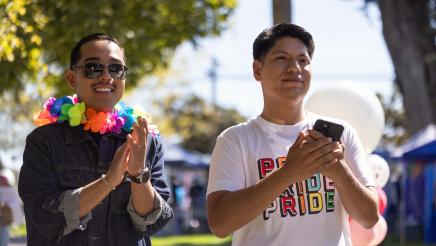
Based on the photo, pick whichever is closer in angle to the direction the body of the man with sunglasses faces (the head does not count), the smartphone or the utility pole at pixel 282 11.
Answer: the smartphone

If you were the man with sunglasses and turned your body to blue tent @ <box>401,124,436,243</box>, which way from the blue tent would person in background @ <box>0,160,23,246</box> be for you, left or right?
left

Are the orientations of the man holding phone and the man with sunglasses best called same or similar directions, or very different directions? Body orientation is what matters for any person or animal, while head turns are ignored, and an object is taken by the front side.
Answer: same or similar directions

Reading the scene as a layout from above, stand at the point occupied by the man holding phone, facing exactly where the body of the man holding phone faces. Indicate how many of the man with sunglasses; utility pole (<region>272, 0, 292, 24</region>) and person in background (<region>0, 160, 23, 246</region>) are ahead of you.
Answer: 0

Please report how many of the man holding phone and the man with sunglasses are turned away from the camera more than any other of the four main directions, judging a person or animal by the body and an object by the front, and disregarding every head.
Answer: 0

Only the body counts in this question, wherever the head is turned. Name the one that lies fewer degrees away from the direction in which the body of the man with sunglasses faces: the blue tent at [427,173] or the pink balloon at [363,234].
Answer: the pink balloon

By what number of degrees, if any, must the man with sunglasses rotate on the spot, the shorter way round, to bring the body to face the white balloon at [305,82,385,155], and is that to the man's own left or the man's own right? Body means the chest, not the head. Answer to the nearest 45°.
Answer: approximately 90° to the man's own left

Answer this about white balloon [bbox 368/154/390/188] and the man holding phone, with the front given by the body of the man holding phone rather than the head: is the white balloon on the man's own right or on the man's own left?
on the man's own left

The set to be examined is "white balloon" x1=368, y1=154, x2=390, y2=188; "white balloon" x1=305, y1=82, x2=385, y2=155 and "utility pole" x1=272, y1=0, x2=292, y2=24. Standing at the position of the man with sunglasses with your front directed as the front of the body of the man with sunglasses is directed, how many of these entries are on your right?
0

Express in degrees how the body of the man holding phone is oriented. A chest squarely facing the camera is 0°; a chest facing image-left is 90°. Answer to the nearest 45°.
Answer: approximately 315°

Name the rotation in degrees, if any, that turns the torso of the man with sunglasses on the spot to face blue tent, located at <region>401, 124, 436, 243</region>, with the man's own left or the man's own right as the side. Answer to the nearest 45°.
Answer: approximately 90° to the man's own left

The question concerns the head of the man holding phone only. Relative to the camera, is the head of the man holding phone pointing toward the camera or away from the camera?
toward the camera
